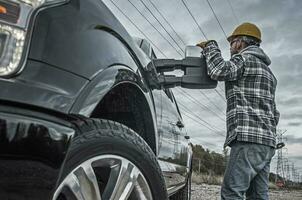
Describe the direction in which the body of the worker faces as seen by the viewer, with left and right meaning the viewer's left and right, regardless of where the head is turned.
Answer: facing away from the viewer and to the left of the viewer

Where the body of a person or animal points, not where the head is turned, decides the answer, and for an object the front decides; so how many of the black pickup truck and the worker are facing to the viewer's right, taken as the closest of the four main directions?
0

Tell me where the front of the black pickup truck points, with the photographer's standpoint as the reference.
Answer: facing the viewer and to the left of the viewer

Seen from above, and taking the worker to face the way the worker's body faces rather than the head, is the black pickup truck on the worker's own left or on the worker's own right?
on the worker's own left

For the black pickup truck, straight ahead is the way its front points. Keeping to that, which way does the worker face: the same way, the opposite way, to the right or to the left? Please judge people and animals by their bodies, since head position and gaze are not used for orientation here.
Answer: to the right
